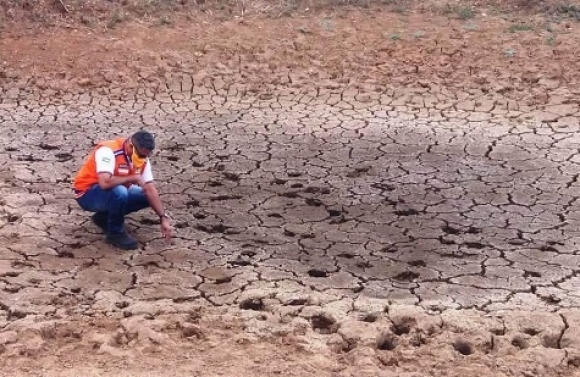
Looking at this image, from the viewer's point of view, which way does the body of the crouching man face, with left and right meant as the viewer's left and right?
facing the viewer and to the right of the viewer

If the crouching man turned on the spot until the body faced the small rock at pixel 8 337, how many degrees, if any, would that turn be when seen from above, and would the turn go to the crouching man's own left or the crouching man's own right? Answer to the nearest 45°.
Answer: approximately 90° to the crouching man's own right
